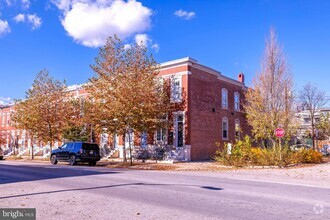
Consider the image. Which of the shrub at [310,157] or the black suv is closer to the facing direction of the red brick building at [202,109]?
the black suv

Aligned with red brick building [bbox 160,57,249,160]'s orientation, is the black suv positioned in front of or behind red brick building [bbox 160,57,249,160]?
in front

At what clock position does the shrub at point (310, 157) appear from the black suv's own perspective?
The shrub is roughly at 5 o'clock from the black suv.

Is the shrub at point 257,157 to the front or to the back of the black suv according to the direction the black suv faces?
to the back

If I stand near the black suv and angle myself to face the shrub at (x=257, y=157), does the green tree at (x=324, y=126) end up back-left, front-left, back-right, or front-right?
front-left

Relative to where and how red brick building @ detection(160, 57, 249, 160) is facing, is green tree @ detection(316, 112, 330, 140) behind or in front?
behind

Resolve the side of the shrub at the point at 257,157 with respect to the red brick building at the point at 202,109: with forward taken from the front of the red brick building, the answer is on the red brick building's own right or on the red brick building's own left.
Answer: on the red brick building's own left

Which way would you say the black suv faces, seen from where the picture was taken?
facing away from the viewer and to the left of the viewer

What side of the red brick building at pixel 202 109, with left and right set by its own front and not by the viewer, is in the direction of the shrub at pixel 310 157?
left

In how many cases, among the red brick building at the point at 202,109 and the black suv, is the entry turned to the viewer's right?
0

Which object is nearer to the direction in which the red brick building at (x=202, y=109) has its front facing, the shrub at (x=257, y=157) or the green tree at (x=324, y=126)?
the shrub

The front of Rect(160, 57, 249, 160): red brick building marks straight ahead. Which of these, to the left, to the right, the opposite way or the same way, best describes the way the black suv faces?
to the right
